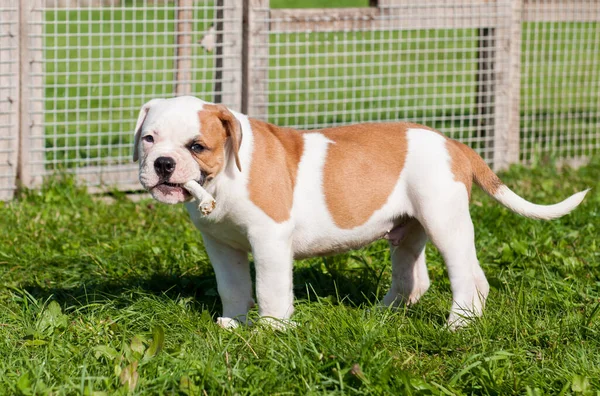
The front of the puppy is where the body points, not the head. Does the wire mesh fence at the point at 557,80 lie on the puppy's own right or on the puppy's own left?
on the puppy's own right

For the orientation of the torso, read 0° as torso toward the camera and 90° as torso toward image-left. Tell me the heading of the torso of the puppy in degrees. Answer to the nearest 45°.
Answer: approximately 90°

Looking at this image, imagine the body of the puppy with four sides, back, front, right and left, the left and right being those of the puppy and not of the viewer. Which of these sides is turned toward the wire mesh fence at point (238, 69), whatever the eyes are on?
right

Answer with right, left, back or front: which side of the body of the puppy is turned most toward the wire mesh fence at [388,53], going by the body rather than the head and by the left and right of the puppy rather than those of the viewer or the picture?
right
